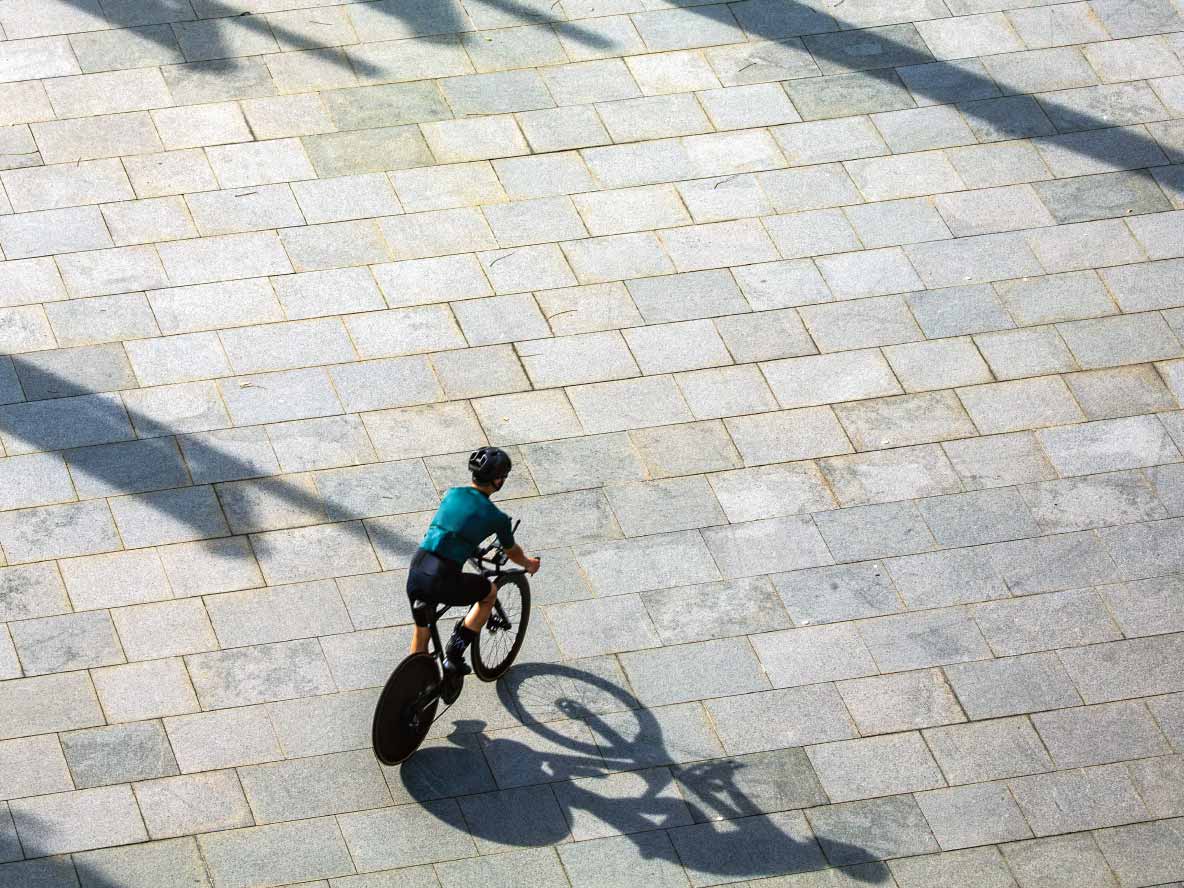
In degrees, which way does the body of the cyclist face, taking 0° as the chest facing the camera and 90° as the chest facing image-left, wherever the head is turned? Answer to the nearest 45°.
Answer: approximately 225°

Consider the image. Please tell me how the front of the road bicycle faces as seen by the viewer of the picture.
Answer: facing away from the viewer and to the right of the viewer

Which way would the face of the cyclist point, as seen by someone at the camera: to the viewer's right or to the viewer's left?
to the viewer's right
